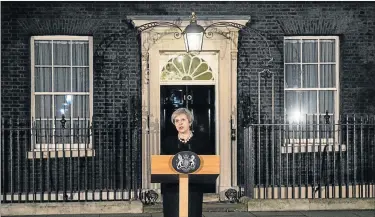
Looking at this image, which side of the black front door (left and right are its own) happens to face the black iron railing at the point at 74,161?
right

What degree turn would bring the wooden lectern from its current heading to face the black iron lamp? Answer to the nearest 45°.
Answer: approximately 180°

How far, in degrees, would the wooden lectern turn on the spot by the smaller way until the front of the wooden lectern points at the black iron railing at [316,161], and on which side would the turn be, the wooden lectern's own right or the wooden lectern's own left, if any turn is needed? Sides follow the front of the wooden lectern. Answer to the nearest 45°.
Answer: approximately 135° to the wooden lectern's own left

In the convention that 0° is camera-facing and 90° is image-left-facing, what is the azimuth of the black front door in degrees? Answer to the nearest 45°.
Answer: approximately 0°
